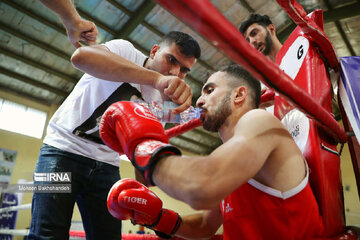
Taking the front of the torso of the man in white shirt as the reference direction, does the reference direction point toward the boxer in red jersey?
yes

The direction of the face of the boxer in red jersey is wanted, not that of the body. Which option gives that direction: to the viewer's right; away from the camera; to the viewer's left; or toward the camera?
to the viewer's left

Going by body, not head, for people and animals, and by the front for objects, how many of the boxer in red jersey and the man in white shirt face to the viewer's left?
1

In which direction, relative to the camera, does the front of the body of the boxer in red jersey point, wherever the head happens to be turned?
to the viewer's left

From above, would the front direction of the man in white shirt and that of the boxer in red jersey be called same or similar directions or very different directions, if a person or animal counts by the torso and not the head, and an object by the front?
very different directions

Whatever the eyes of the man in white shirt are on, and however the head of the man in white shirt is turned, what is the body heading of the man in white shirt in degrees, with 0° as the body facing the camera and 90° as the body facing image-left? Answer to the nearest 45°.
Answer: approximately 315°
